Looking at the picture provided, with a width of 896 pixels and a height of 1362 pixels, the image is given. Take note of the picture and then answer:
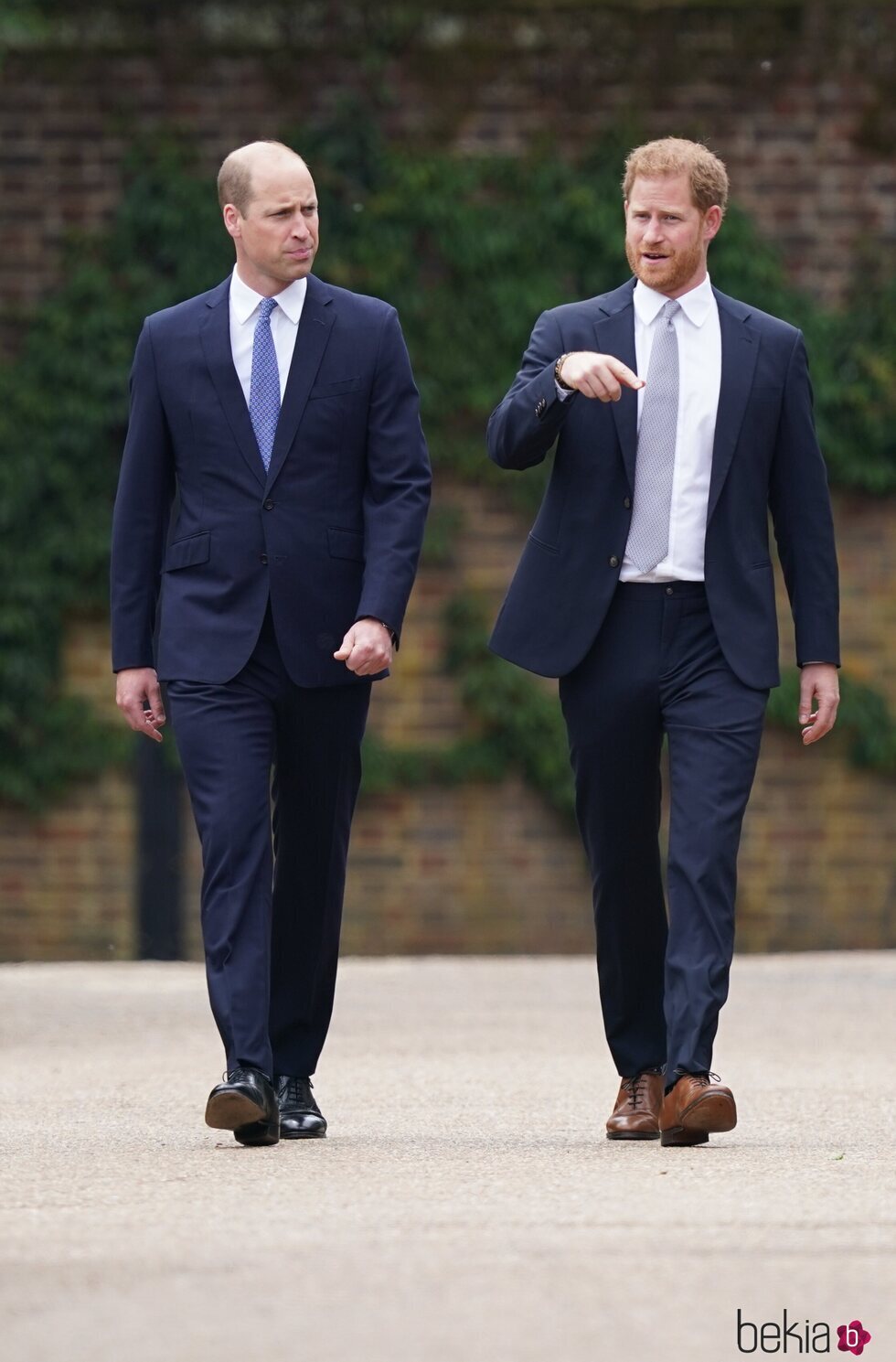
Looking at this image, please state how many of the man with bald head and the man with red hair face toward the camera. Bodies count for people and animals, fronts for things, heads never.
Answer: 2

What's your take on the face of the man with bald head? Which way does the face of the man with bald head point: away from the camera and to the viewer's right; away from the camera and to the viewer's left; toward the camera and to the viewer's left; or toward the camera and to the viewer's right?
toward the camera and to the viewer's right

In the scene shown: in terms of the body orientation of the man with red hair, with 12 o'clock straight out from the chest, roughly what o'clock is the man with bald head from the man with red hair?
The man with bald head is roughly at 3 o'clock from the man with red hair.

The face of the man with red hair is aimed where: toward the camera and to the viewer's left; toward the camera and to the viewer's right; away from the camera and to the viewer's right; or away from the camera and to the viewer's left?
toward the camera and to the viewer's left

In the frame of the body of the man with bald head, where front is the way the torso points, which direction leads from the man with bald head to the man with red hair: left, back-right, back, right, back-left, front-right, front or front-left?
left

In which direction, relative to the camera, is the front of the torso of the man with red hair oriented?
toward the camera
